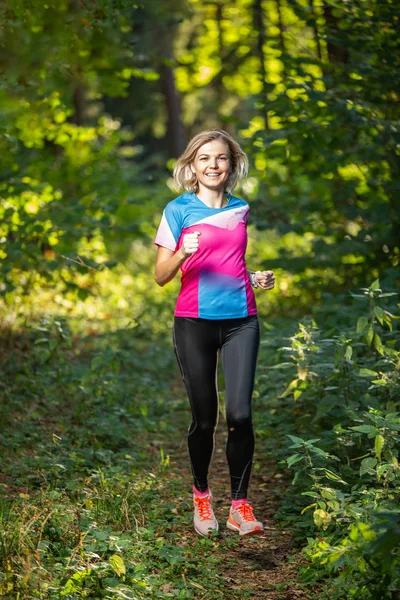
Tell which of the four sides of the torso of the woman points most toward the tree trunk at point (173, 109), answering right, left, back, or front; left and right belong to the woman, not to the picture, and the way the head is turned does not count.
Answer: back

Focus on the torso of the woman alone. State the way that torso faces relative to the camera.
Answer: toward the camera

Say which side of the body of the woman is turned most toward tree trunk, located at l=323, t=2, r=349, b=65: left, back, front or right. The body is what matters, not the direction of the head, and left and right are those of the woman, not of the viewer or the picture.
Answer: back

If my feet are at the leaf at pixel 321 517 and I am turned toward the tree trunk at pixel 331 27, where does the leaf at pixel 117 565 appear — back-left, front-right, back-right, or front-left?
back-left

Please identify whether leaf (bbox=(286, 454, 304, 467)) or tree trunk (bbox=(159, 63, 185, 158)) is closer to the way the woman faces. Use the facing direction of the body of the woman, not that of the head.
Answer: the leaf

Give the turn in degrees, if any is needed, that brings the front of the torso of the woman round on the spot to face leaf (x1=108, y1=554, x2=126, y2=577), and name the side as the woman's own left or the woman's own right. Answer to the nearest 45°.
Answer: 0° — they already face it
